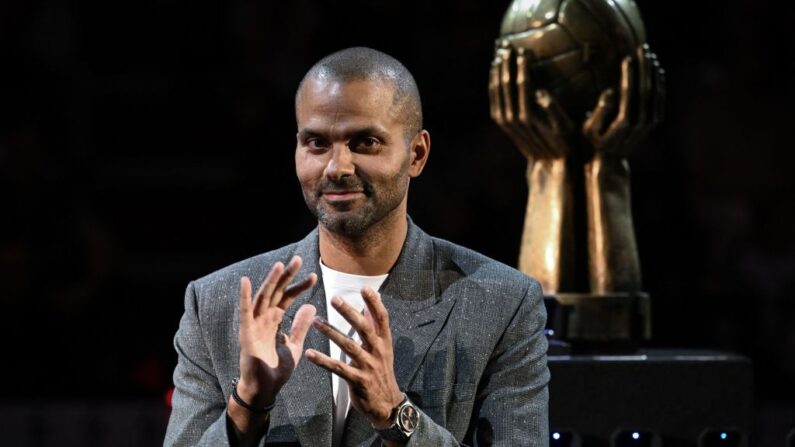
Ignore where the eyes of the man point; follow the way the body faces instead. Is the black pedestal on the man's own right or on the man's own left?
on the man's own left

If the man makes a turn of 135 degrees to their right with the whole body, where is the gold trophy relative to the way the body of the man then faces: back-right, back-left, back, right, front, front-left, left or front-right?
right

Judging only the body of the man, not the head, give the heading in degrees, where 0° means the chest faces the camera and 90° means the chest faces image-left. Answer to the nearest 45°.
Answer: approximately 0°
